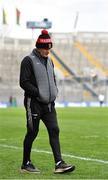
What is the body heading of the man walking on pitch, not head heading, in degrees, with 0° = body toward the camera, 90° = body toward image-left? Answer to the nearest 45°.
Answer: approximately 315°
